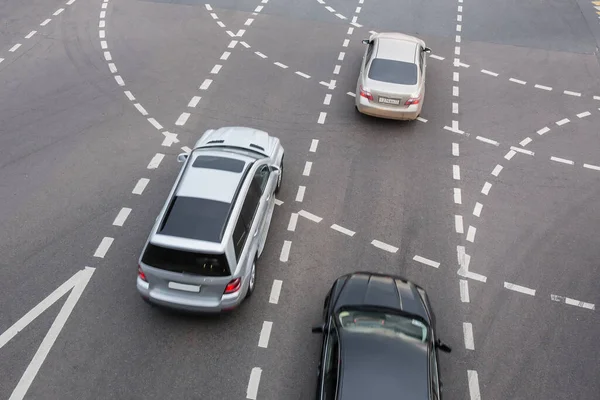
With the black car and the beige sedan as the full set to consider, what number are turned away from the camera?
2

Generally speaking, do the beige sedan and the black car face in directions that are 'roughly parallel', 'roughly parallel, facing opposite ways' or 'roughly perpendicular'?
roughly parallel

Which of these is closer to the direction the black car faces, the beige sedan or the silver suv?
the beige sedan

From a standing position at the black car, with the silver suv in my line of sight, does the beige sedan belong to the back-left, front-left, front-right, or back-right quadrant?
front-right

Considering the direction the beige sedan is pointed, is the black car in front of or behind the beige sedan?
behind

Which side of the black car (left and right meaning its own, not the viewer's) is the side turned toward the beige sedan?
front

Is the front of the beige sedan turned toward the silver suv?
no

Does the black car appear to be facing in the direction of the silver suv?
no

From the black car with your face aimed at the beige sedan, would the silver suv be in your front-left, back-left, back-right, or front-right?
front-left

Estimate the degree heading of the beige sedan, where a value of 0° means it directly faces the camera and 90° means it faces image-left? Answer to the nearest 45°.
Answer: approximately 180°
